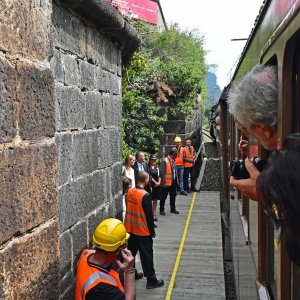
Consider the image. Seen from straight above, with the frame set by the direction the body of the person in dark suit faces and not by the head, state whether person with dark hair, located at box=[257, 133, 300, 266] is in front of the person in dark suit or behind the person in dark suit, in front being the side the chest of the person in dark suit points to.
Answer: in front

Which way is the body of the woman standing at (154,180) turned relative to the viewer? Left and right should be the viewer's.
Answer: facing the viewer and to the right of the viewer

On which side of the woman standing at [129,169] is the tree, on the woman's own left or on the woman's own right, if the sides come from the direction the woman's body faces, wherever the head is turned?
on the woman's own left

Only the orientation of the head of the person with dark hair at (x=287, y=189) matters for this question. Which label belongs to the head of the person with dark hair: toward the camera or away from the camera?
away from the camera

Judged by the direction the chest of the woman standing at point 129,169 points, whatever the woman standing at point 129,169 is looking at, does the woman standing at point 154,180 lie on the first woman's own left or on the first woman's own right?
on the first woman's own left

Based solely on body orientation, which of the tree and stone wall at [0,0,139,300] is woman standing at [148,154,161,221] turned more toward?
the stone wall

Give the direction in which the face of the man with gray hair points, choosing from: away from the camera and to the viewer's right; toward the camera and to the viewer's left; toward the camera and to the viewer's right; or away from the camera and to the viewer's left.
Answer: away from the camera and to the viewer's left
